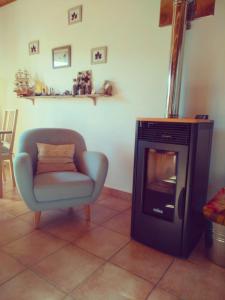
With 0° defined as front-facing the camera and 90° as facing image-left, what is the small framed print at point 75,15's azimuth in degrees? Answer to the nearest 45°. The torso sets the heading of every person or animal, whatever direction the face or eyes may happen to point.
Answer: approximately 45°

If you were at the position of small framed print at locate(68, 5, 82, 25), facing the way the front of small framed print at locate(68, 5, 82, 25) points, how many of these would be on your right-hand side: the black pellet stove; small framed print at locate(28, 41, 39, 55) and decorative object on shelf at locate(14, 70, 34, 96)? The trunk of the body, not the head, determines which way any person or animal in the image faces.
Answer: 2

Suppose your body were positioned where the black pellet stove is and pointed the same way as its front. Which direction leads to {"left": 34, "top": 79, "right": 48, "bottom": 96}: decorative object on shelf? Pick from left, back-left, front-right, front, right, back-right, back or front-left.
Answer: right

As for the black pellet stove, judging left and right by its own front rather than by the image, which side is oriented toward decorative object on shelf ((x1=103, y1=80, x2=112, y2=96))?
right

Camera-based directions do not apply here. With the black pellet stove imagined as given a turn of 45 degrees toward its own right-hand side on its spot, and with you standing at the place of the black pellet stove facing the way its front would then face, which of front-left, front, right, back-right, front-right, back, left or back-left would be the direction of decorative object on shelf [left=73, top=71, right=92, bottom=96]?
front-right

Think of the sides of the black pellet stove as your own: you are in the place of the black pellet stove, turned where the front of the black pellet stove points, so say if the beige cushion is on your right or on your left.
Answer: on your right

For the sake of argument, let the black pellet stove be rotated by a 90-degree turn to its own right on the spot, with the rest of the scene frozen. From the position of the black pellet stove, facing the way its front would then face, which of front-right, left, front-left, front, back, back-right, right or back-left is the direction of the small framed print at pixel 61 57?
front

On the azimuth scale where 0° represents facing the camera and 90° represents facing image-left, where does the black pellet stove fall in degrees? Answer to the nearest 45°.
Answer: approximately 45°
